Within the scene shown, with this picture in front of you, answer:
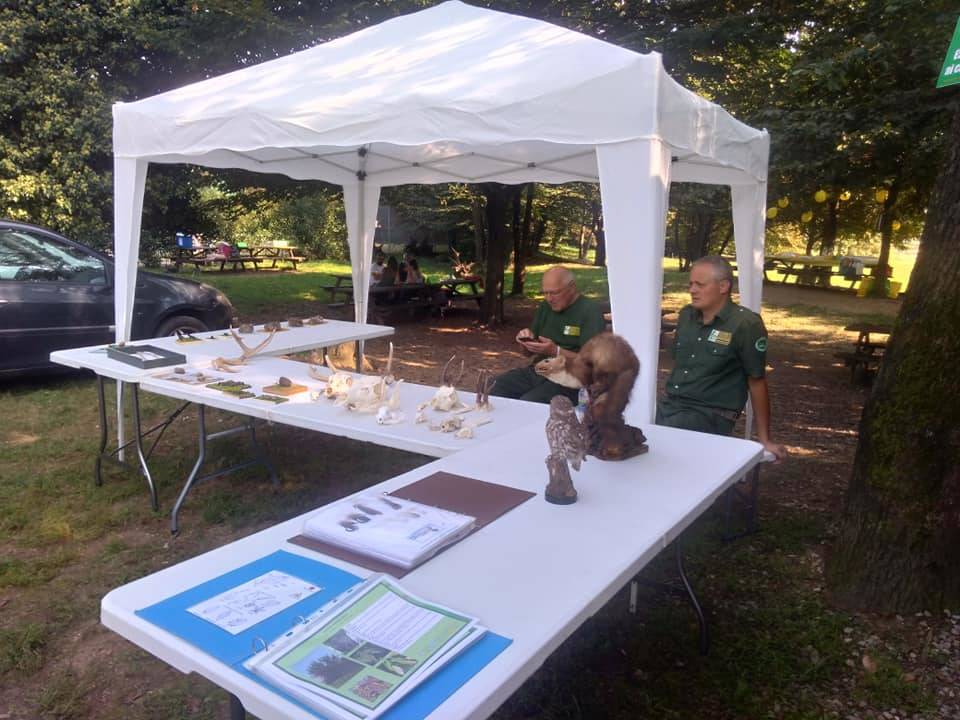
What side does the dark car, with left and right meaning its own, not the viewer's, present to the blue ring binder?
right

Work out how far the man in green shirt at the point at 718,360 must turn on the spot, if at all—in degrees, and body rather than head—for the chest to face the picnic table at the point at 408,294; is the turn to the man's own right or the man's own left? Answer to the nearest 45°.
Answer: approximately 90° to the man's own right

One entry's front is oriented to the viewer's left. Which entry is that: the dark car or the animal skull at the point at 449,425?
the animal skull

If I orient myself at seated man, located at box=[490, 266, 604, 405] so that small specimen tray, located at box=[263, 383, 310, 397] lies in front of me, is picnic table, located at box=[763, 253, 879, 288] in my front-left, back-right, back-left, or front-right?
back-right

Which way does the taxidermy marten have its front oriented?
to the viewer's left

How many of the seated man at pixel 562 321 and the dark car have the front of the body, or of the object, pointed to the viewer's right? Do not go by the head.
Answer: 1

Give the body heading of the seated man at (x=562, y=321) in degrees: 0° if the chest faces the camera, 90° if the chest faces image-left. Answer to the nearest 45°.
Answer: approximately 45°

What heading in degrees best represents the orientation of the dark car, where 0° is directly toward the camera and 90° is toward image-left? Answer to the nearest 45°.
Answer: approximately 270°

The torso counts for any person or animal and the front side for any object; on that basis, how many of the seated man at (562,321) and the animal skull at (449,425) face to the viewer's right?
0

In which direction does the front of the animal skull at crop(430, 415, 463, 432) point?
to the viewer's left

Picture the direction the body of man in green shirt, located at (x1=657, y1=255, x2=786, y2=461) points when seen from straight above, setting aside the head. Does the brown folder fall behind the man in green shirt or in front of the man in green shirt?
in front

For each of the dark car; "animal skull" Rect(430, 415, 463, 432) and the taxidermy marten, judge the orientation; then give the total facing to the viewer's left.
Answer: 2
